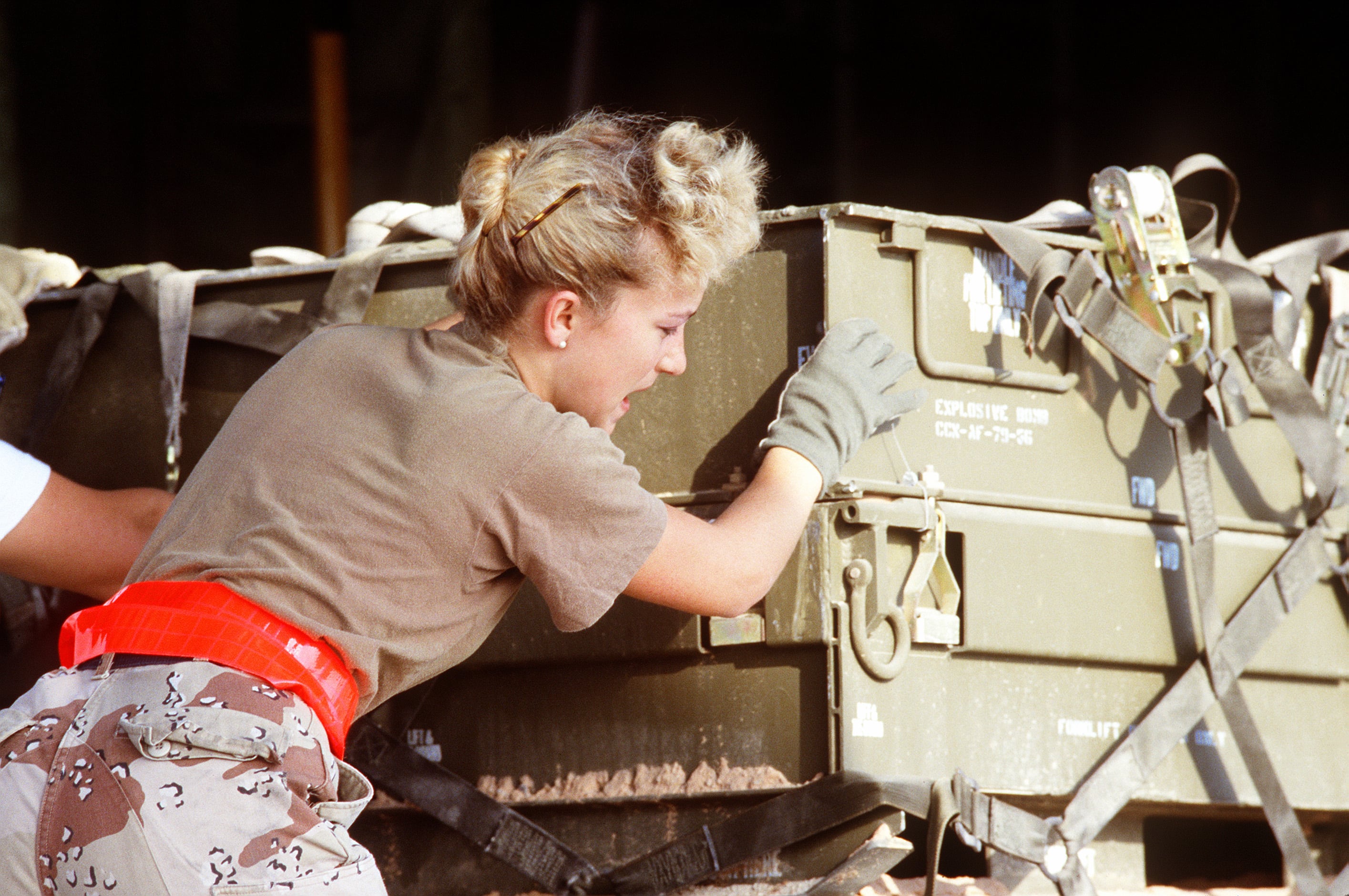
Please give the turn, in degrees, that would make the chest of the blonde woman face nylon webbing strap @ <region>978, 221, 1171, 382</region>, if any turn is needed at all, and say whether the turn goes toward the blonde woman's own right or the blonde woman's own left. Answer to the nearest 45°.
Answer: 0° — they already face it

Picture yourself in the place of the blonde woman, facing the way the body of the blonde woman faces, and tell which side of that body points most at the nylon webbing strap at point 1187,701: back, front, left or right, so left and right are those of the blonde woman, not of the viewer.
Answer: front

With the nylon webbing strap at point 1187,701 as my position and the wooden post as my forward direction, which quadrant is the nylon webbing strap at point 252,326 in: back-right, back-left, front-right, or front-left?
front-left

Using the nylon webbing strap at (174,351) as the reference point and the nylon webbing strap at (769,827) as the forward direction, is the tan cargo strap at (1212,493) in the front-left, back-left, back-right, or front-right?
front-left

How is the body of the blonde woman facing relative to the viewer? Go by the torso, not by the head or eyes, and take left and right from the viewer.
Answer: facing away from the viewer and to the right of the viewer

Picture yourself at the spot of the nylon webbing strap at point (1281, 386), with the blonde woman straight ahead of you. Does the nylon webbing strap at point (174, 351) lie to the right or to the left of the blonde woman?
right

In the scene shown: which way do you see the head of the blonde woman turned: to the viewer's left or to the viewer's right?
to the viewer's right

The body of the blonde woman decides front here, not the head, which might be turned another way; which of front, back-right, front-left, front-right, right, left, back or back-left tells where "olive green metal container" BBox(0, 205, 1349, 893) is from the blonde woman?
front

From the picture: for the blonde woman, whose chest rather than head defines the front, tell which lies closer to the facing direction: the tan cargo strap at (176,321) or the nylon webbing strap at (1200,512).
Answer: the nylon webbing strap
